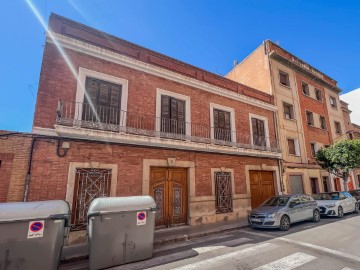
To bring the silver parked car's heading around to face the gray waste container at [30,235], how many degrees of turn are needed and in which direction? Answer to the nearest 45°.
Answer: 0° — it already faces it

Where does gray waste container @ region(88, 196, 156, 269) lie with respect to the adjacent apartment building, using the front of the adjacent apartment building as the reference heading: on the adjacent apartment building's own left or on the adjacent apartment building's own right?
on the adjacent apartment building's own right

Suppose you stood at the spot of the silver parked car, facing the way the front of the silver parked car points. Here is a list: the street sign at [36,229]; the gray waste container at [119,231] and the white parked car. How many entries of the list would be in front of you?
2

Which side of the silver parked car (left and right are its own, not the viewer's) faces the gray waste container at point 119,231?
front

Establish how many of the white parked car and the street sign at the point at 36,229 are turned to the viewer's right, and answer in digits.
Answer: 0

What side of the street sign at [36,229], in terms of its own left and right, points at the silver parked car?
left

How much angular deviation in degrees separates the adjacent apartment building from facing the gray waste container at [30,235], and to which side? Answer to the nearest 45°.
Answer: approximately 45° to its right

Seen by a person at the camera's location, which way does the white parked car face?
facing the viewer and to the left of the viewer

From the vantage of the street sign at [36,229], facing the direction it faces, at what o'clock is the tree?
The tree is roughly at 9 o'clock from the street sign.

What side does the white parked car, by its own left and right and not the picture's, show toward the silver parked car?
front

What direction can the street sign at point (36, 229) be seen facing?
toward the camera

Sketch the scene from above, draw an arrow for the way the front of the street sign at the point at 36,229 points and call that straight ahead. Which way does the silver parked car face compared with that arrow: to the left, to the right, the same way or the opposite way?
to the right

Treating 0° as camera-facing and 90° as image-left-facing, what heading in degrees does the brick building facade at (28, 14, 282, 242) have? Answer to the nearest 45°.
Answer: approximately 315°

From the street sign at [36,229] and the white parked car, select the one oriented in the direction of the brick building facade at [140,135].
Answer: the white parked car

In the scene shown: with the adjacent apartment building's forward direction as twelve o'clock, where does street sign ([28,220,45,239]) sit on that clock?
The street sign is roughly at 2 o'clock from the adjacent apartment building.
